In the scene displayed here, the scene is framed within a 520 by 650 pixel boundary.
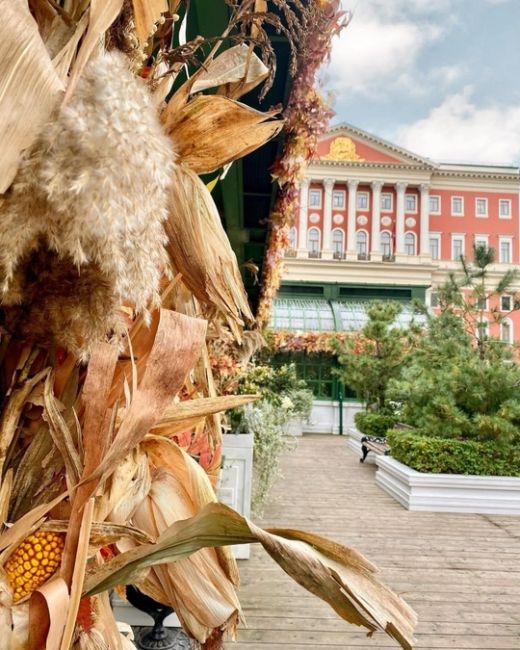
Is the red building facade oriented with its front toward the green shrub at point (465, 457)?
yes

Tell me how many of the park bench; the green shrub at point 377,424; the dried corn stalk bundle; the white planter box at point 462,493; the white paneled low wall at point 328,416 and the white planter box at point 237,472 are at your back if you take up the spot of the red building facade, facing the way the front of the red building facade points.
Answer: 0

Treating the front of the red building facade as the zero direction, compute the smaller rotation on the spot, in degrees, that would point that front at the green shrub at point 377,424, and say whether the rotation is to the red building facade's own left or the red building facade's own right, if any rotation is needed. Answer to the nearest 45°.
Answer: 0° — it already faces it

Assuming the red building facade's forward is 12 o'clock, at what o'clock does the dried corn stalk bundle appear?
The dried corn stalk bundle is roughly at 12 o'clock from the red building facade.

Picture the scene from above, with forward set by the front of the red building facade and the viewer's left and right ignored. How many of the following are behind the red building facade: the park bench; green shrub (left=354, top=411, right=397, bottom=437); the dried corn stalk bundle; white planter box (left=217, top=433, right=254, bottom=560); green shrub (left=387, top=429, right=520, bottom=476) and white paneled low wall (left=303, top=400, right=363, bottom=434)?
0

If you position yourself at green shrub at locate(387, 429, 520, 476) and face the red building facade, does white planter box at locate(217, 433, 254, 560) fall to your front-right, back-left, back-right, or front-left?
back-left

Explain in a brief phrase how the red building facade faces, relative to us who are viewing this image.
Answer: facing the viewer

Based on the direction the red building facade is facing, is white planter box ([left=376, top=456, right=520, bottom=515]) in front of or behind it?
in front

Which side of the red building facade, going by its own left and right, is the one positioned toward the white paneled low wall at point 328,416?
front

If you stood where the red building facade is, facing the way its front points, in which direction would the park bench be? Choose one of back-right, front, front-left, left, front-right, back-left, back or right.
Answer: front

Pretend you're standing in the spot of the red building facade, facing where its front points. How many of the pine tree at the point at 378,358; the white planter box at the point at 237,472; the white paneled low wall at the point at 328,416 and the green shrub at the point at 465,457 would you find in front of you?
4

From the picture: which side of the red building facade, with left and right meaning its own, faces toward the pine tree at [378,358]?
front

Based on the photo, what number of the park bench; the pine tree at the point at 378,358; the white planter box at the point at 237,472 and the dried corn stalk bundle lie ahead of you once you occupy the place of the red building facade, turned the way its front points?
4
